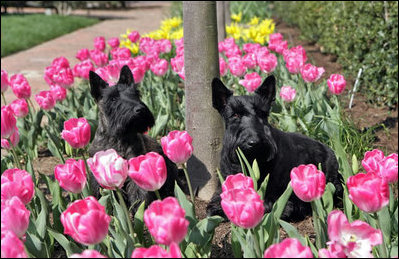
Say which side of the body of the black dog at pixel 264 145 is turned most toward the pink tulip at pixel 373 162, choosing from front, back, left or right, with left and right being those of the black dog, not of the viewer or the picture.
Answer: back

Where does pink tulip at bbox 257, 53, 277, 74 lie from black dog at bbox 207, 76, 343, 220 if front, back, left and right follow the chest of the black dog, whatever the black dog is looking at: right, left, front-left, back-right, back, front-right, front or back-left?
back-right

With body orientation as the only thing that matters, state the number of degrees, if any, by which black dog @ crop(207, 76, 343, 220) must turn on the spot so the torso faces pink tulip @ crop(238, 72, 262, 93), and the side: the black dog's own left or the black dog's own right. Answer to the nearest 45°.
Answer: approximately 135° to the black dog's own right

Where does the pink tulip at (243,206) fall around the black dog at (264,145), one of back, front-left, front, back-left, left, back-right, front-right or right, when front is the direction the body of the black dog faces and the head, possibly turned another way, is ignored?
front-left

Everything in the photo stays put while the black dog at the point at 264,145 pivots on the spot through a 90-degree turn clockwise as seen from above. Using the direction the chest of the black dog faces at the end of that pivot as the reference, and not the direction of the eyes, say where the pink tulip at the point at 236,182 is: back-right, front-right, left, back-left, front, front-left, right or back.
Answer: back-left

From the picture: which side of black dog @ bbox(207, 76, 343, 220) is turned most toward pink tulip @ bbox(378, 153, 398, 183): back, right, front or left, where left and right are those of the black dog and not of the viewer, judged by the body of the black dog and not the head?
left

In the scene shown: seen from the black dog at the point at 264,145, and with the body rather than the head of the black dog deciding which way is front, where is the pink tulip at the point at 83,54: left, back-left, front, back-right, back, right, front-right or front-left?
right

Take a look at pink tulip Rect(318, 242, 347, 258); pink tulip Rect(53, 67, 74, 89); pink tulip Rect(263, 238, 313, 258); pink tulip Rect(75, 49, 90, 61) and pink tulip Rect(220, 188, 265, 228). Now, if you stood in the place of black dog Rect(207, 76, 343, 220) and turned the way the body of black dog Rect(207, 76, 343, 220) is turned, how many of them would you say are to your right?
2

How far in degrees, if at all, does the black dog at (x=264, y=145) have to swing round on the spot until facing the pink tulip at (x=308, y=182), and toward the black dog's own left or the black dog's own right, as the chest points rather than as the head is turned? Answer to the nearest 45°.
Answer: approximately 45° to the black dog's own left

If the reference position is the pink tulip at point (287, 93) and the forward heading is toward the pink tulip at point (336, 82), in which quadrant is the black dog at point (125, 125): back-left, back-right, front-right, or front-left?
back-right

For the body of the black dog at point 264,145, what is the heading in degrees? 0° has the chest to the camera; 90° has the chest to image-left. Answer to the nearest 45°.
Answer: approximately 45°

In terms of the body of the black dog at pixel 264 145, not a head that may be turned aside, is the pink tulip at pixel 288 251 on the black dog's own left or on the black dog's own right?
on the black dog's own left

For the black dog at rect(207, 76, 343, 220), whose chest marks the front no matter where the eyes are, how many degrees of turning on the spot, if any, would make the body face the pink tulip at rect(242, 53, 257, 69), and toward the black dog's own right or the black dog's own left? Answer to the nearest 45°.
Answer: approximately 135° to the black dog's own right
